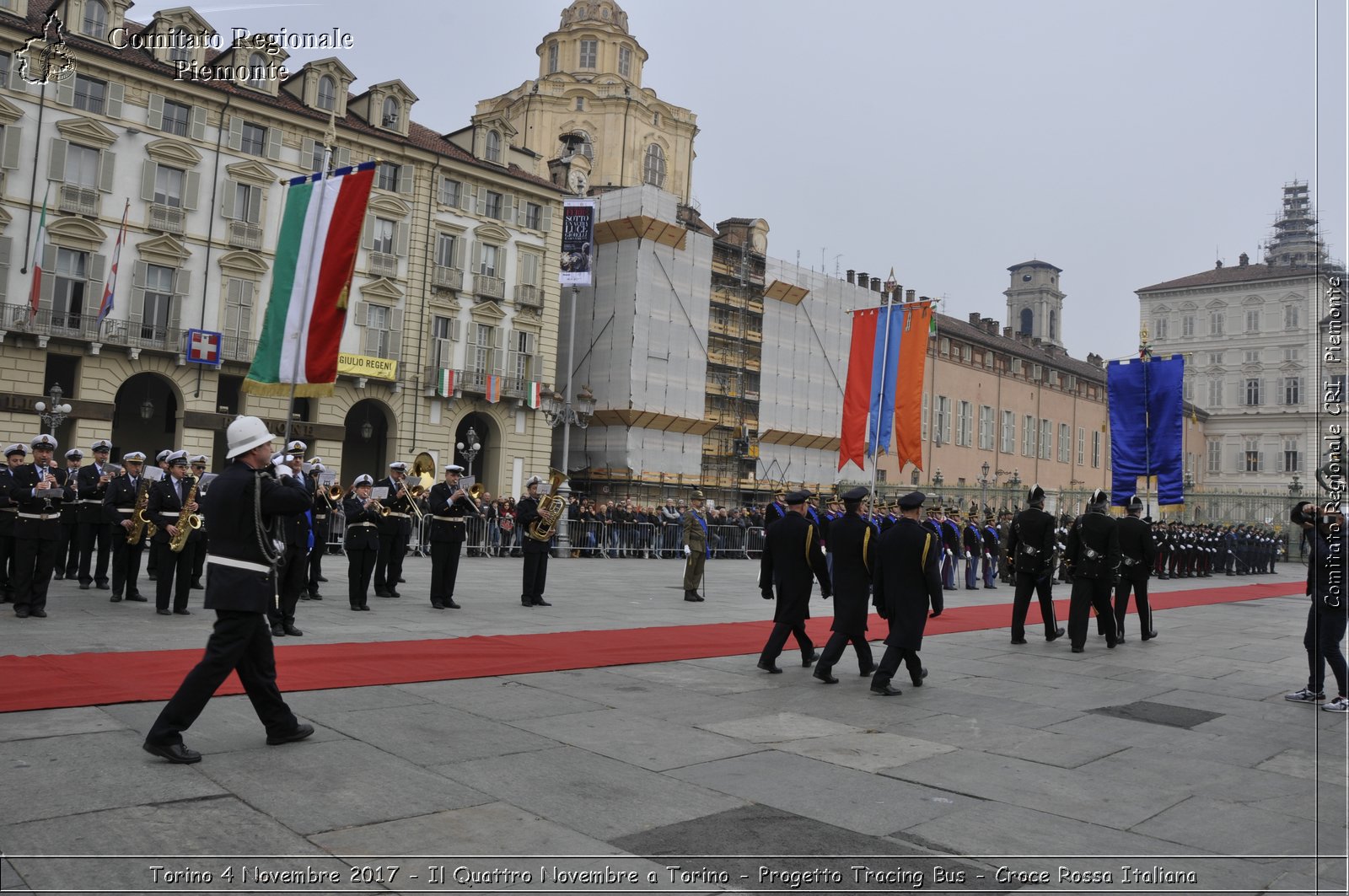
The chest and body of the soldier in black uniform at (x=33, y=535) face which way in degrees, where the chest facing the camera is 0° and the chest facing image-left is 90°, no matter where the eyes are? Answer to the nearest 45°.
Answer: approximately 0°

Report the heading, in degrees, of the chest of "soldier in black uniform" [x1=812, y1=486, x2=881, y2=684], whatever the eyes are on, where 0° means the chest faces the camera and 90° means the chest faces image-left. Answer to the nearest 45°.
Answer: approximately 225°

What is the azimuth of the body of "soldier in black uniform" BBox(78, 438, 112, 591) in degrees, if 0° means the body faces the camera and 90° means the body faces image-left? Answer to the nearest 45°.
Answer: approximately 315°

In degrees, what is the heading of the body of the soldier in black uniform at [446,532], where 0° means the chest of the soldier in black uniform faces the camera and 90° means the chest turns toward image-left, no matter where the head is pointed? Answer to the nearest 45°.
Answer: approximately 315°

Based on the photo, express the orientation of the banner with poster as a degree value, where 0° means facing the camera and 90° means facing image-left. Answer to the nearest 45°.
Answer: approximately 0°

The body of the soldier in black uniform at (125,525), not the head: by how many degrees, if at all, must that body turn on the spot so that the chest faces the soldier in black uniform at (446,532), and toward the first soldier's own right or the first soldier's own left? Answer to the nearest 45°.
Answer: approximately 45° to the first soldier's own left

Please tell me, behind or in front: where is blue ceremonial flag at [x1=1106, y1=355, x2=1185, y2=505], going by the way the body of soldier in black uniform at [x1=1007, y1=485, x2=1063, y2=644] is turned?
in front
